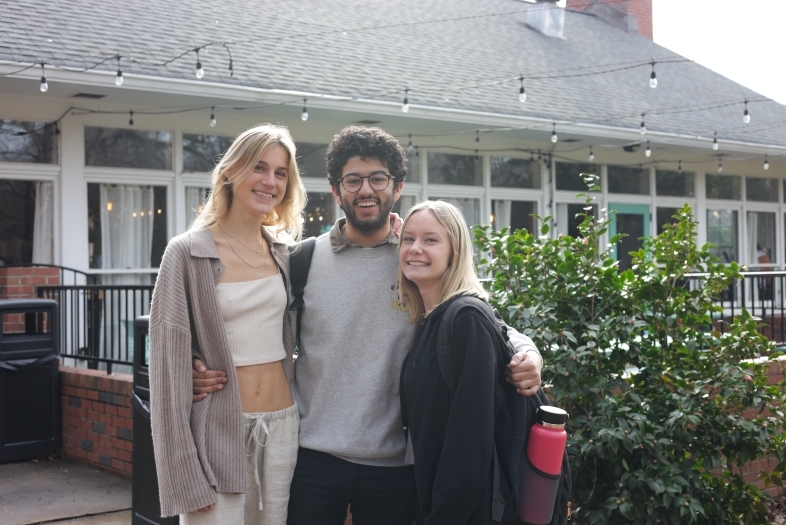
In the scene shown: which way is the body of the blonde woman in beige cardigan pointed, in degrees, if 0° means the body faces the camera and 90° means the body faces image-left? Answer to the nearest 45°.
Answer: approximately 315°

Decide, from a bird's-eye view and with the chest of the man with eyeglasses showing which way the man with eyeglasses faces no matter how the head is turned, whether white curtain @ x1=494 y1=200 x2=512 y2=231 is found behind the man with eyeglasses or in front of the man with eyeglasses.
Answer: behind

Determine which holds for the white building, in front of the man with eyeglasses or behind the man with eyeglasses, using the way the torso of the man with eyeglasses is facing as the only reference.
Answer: behind

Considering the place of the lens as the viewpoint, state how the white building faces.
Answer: facing the viewer and to the right of the viewer

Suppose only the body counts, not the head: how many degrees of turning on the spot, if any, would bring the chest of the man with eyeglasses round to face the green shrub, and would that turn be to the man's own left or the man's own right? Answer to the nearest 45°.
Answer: approximately 135° to the man's own left

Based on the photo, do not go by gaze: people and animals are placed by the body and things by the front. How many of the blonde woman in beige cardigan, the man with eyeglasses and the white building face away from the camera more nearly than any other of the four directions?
0

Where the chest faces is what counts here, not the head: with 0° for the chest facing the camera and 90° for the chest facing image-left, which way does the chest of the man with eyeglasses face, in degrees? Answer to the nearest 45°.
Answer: approximately 0°

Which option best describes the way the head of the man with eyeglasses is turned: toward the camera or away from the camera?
toward the camera
